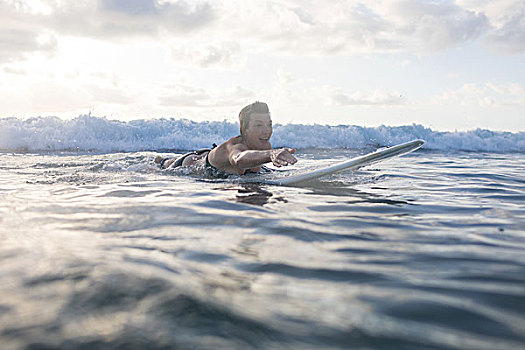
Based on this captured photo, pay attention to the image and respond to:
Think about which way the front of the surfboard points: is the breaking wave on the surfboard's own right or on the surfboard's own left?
on the surfboard's own left

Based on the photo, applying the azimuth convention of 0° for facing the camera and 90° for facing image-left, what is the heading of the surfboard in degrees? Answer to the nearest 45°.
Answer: approximately 270°
